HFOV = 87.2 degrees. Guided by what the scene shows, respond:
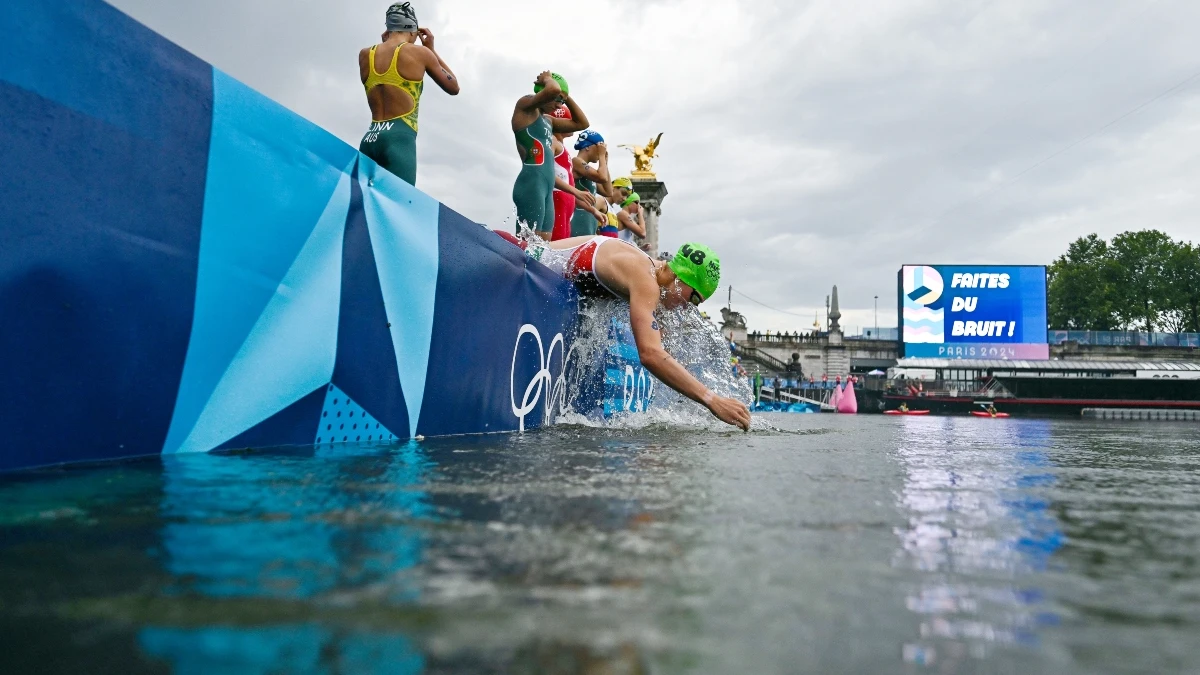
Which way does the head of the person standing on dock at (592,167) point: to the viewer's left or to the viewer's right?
to the viewer's right

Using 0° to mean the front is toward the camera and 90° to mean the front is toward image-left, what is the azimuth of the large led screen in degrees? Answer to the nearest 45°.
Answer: approximately 0°

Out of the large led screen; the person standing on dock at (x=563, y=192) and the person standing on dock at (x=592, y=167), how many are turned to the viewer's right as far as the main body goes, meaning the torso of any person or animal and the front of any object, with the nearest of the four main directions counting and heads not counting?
2

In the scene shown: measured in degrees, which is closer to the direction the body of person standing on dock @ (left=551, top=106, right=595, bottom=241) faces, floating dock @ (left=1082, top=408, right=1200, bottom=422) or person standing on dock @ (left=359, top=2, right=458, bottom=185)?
the floating dock

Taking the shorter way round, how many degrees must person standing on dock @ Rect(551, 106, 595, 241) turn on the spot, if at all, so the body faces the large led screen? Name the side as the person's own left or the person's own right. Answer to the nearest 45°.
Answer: approximately 45° to the person's own left

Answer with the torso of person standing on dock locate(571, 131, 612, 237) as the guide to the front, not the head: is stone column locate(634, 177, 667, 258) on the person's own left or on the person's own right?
on the person's own left

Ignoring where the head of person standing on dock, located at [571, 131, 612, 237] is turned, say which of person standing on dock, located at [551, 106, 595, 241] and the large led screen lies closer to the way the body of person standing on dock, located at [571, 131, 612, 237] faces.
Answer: the large led screen

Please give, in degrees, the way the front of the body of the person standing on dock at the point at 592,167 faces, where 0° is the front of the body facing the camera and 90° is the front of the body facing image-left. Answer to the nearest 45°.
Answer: approximately 270°

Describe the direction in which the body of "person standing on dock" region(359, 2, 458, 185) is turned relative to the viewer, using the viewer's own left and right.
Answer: facing away from the viewer and to the right of the viewer

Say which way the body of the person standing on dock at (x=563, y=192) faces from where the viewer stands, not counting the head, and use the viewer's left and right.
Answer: facing to the right of the viewer

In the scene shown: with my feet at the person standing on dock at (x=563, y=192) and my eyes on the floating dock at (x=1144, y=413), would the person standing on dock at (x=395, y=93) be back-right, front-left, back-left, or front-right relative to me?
back-right

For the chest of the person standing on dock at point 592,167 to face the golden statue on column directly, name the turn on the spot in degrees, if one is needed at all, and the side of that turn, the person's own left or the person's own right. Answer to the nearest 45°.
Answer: approximately 90° to the person's own left
